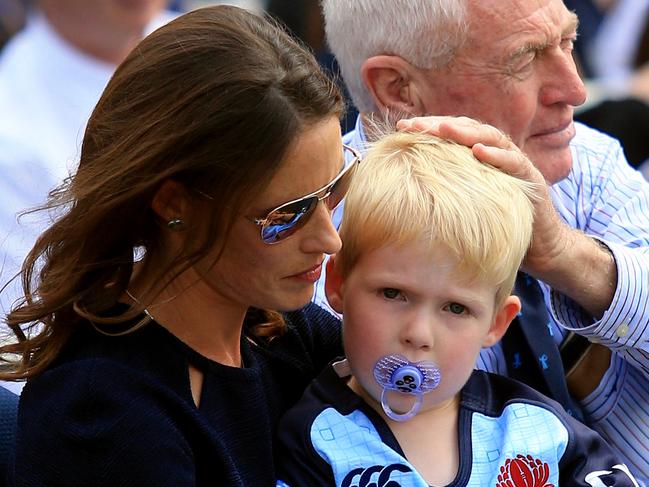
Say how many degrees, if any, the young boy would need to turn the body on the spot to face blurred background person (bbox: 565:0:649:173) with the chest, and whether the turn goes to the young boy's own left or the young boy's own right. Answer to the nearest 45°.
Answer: approximately 180°

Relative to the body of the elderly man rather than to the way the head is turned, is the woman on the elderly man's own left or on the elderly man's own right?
on the elderly man's own right

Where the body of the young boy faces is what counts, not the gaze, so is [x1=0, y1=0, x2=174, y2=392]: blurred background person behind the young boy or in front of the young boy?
behind

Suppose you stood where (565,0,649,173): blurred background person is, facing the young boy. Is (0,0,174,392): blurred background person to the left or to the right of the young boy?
right

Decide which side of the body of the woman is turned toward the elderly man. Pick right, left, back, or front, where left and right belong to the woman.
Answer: left

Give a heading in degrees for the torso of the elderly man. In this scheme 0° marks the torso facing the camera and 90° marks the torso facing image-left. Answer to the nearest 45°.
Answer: approximately 315°

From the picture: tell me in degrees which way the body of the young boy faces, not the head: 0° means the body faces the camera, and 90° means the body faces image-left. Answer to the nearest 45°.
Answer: approximately 0°
